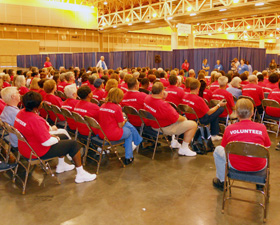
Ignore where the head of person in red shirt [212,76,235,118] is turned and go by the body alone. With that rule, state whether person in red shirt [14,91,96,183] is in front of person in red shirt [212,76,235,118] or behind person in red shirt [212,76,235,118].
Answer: behind

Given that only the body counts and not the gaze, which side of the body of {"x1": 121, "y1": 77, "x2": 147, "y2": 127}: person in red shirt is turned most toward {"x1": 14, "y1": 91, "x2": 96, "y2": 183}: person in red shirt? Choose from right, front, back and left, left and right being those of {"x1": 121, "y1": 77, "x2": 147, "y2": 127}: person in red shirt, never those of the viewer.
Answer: back

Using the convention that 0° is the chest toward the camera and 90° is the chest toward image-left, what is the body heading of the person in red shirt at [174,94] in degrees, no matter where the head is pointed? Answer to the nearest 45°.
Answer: approximately 225°

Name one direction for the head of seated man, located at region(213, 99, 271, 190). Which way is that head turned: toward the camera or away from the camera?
away from the camera

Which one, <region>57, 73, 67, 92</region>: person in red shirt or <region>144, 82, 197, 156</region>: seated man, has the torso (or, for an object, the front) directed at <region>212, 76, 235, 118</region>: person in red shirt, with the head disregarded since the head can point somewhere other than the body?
the seated man

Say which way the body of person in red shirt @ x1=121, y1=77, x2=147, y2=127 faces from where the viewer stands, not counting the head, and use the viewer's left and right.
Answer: facing away from the viewer and to the right of the viewer

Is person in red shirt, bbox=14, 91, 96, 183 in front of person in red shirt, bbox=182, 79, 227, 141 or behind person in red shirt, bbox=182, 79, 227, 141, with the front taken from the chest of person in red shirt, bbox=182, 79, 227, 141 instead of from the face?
behind

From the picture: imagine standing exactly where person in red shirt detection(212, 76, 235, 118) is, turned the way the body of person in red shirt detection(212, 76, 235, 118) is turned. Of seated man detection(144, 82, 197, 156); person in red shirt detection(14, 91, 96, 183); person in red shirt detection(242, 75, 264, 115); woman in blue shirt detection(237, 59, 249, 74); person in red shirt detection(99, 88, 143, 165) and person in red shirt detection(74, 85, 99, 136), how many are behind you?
4

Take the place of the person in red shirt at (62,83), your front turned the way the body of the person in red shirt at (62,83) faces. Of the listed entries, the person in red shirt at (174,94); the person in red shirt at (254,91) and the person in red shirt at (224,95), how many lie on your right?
3

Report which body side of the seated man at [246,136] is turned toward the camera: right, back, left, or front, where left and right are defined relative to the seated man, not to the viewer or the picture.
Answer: back

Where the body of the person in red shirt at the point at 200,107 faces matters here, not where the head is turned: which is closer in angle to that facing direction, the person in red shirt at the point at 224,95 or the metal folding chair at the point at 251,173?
the person in red shirt

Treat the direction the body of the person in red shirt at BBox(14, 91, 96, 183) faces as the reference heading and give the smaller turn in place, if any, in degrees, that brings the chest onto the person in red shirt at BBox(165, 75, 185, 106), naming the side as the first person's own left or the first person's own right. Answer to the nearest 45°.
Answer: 0° — they already face them
